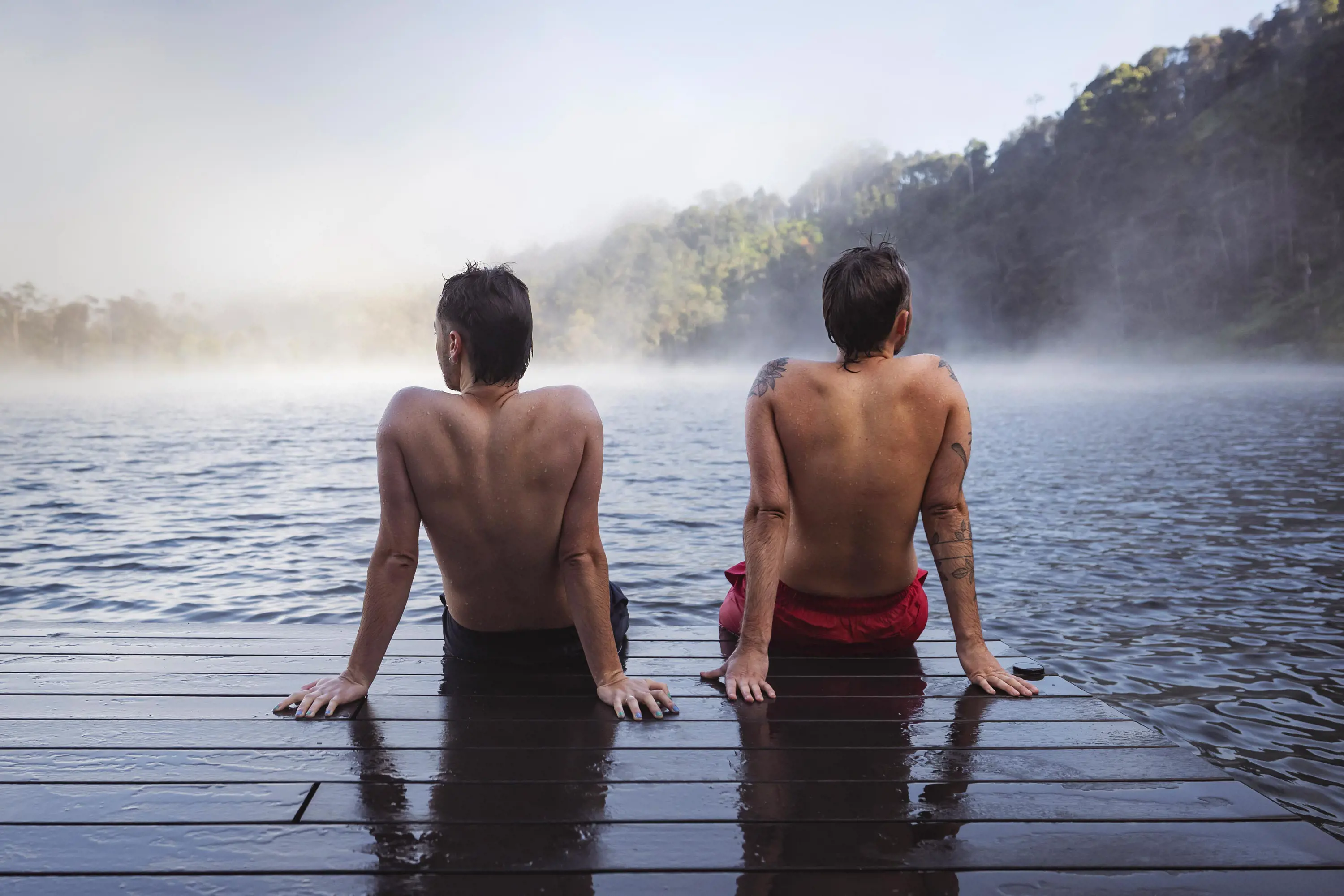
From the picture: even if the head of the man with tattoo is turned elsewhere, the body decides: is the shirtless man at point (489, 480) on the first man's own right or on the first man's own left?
on the first man's own left

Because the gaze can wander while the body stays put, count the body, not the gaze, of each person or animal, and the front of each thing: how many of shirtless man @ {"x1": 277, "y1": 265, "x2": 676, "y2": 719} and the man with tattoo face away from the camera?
2

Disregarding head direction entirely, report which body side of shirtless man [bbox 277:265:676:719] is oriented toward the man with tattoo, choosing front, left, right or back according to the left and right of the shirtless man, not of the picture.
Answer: right

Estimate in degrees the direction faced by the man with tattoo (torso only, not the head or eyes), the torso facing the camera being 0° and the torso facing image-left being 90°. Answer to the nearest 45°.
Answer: approximately 180°

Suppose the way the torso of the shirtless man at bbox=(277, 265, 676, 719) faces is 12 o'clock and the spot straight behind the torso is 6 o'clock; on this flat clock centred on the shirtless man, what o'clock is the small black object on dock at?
The small black object on dock is roughly at 3 o'clock from the shirtless man.

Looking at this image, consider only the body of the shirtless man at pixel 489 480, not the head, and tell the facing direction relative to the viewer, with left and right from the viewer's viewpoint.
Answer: facing away from the viewer
